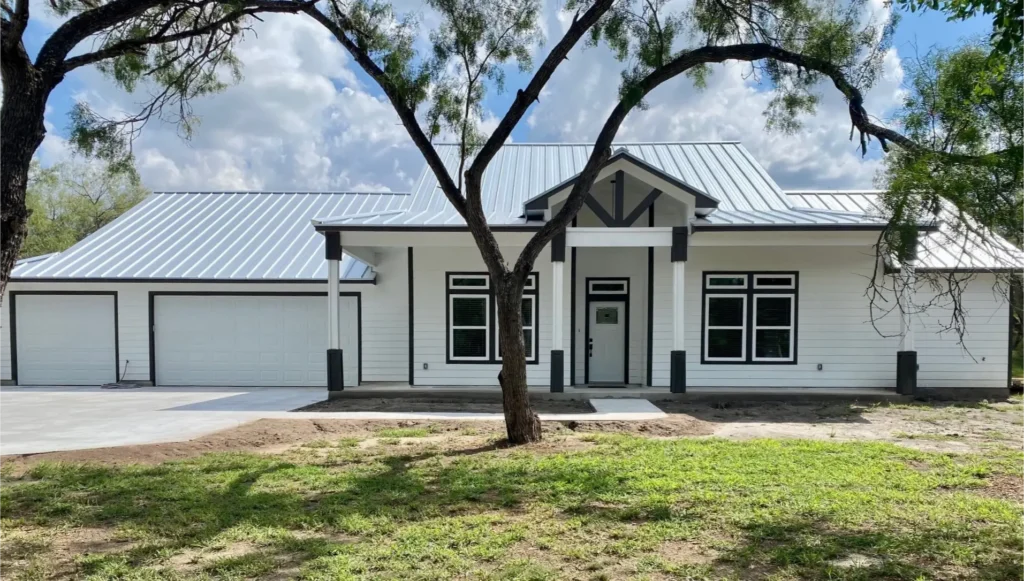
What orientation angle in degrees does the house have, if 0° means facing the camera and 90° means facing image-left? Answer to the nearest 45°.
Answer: approximately 0°

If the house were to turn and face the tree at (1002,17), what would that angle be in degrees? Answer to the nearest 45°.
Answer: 0° — it already faces it

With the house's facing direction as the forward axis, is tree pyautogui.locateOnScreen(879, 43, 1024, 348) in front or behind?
in front
